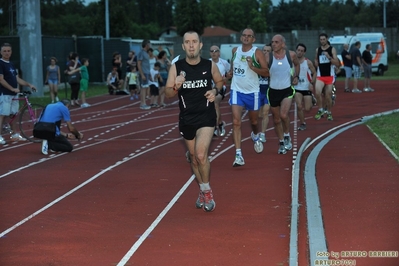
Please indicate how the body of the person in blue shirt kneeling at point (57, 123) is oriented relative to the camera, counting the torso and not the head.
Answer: to the viewer's right

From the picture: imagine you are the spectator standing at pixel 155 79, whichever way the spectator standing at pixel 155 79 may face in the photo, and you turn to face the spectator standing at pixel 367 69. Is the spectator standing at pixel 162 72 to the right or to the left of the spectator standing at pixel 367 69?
left

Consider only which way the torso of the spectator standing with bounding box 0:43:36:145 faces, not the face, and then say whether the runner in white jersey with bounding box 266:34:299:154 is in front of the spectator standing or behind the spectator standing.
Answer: in front

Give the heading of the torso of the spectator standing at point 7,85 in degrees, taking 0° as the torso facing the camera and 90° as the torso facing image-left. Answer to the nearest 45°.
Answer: approximately 315°

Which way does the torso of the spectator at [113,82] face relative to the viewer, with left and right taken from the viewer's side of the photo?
facing the viewer and to the right of the viewer

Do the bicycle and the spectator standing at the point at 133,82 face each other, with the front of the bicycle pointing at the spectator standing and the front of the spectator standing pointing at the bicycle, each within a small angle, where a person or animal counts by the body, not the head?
no

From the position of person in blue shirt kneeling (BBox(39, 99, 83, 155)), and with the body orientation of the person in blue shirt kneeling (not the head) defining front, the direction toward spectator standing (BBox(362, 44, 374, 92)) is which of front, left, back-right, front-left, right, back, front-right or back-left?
front-left

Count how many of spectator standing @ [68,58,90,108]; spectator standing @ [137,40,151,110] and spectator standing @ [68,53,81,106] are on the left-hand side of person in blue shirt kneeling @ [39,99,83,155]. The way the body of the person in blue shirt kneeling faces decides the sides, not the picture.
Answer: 3

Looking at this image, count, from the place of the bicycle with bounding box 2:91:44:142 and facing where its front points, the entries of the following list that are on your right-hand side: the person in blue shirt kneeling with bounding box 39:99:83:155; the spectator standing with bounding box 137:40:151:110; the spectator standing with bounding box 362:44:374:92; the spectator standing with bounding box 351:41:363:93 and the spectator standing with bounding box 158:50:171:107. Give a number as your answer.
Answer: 1

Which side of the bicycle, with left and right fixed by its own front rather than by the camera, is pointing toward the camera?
right

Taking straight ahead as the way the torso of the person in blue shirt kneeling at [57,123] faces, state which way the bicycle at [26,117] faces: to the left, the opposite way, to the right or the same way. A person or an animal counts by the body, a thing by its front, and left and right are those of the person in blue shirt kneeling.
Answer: the same way
